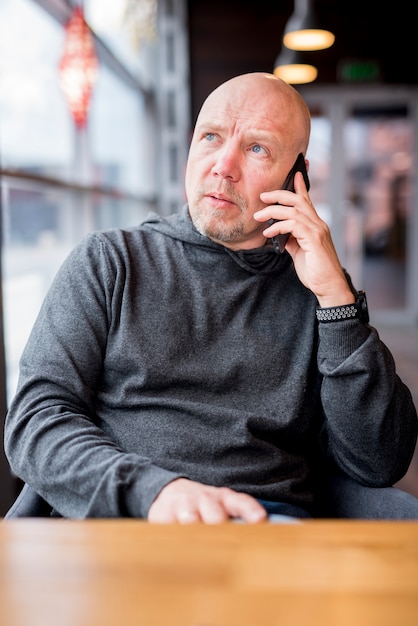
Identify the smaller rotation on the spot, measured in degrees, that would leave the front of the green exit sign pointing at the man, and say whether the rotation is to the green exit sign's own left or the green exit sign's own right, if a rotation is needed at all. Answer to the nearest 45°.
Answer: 0° — it already faces them

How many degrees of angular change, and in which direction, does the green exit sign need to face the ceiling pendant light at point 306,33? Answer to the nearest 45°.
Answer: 0° — it already faces it

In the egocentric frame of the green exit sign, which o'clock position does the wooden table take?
The wooden table is roughly at 12 o'clock from the green exit sign.

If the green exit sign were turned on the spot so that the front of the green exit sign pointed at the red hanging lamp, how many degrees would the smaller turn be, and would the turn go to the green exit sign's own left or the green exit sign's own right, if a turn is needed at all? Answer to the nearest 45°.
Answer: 0° — it already faces it

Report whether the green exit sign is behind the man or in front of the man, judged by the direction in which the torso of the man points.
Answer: behind

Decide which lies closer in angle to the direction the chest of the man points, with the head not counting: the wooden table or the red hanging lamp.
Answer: the wooden table

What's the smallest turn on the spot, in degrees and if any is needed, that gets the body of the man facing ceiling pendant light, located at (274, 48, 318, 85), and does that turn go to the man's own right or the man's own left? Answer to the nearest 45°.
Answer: approximately 180°

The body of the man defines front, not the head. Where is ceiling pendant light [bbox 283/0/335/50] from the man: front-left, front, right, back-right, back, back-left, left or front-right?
back

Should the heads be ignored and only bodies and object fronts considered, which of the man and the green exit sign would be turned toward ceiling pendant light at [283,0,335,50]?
the green exit sign
